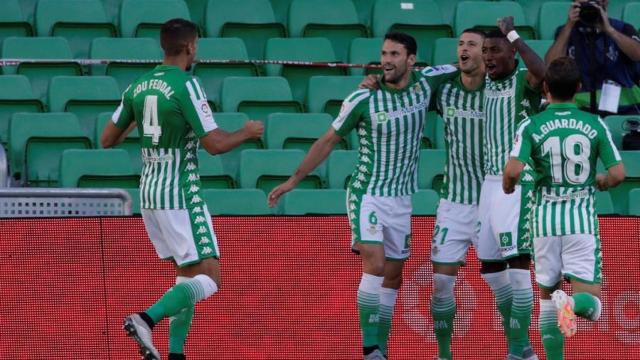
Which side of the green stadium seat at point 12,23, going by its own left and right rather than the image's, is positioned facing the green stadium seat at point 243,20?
left

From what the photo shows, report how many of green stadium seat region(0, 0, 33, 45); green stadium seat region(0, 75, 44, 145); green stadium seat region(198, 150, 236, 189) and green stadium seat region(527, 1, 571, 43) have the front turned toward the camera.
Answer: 4

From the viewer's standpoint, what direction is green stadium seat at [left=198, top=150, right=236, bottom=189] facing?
toward the camera

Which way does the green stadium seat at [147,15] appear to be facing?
toward the camera

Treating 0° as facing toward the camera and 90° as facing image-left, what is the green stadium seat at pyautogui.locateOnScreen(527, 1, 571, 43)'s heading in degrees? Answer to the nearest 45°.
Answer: approximately 0°

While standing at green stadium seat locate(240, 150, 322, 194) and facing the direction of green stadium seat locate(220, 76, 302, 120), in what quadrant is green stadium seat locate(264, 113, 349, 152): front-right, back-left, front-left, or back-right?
front-right

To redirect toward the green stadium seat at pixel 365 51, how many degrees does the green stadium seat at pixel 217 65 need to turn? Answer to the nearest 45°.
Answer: approximately 90° to its left

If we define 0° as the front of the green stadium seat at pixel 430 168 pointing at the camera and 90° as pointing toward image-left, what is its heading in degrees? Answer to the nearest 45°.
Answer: approximately 0°

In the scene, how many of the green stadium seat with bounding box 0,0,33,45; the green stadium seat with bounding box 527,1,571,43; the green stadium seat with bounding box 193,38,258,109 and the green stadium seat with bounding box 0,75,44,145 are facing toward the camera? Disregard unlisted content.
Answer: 4
